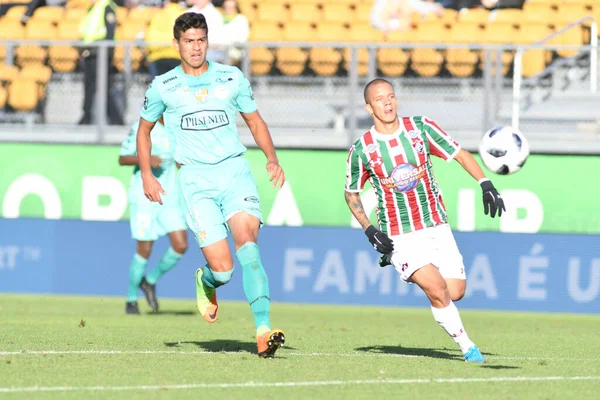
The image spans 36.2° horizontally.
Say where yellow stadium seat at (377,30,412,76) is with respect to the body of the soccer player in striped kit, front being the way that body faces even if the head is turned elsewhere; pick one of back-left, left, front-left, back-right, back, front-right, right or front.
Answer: back

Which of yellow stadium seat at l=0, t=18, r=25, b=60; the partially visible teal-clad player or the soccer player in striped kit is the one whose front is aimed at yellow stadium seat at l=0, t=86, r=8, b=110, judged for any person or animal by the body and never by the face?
yellow stadium seat at l=0, t=18, r=25, b=60

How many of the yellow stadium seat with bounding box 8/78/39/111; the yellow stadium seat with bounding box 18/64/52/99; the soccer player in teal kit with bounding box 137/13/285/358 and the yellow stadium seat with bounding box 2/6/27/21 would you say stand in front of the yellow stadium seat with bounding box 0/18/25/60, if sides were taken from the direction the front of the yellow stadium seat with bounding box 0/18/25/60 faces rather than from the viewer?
3

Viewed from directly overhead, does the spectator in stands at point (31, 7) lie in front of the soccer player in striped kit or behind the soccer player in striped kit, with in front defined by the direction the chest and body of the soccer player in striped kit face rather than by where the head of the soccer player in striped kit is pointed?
behind

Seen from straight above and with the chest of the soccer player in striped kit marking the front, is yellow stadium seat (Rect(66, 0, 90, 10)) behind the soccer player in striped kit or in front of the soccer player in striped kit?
behind

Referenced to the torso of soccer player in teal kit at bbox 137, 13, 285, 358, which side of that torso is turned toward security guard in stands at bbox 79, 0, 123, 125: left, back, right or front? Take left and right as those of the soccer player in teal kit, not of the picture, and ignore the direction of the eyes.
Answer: back

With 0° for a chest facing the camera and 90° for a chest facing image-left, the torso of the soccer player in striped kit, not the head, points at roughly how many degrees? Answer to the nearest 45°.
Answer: approximately 0°
